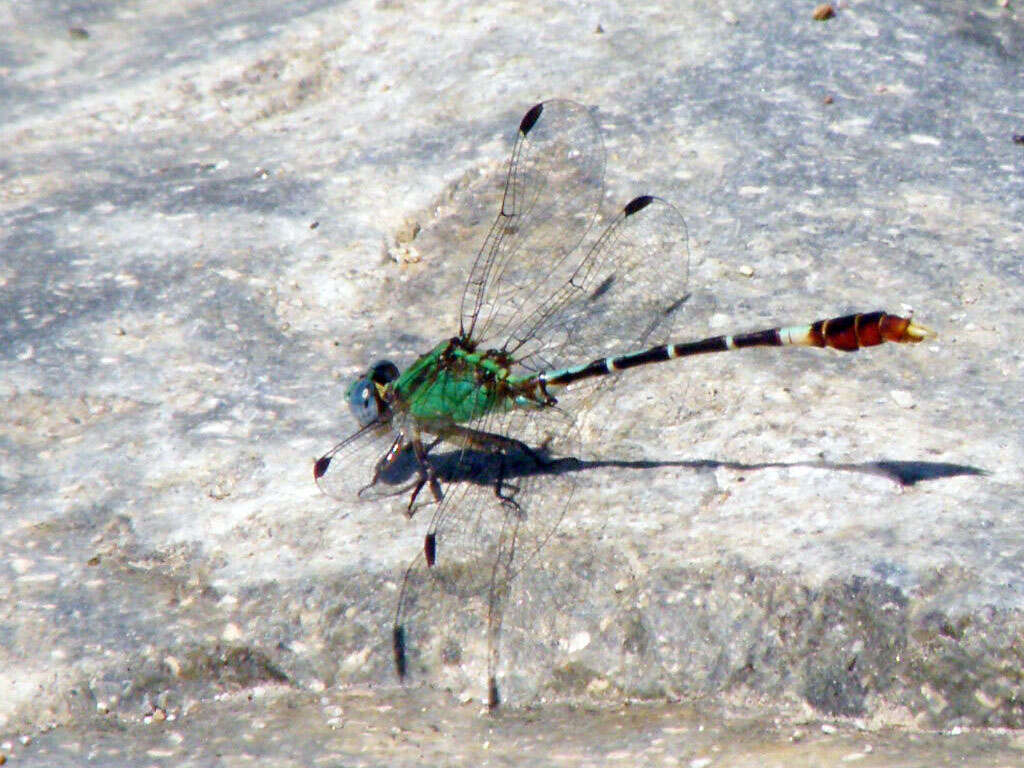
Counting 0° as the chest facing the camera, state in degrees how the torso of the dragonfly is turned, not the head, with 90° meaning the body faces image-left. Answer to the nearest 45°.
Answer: approximately 90°
